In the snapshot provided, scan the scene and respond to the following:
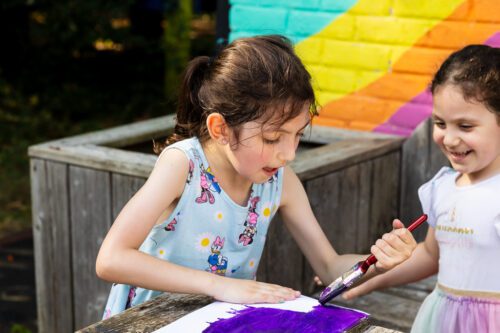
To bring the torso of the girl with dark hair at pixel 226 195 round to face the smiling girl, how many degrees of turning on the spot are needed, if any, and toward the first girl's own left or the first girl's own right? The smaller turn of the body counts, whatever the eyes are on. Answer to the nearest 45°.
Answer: approximately 45° to the first girl's own left

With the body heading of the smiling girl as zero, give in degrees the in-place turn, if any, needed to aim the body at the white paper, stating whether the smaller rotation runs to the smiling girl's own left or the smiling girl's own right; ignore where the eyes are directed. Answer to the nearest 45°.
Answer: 0° — they already face it

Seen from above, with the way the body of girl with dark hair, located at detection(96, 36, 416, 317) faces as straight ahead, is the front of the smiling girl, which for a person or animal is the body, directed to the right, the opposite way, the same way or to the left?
to the right

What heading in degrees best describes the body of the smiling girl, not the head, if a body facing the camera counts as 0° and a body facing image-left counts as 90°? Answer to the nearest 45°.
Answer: approximately 45°

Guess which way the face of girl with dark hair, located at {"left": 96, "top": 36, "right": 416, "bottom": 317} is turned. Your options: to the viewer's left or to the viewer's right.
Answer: to the viewer's right

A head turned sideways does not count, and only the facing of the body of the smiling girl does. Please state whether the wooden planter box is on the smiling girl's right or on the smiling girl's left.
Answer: on the smiling girl's right

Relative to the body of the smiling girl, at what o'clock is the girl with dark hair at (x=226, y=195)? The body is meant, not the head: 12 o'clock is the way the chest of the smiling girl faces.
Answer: The girl with dark hair is roughly at 1 o'clock from the smiling girl.
